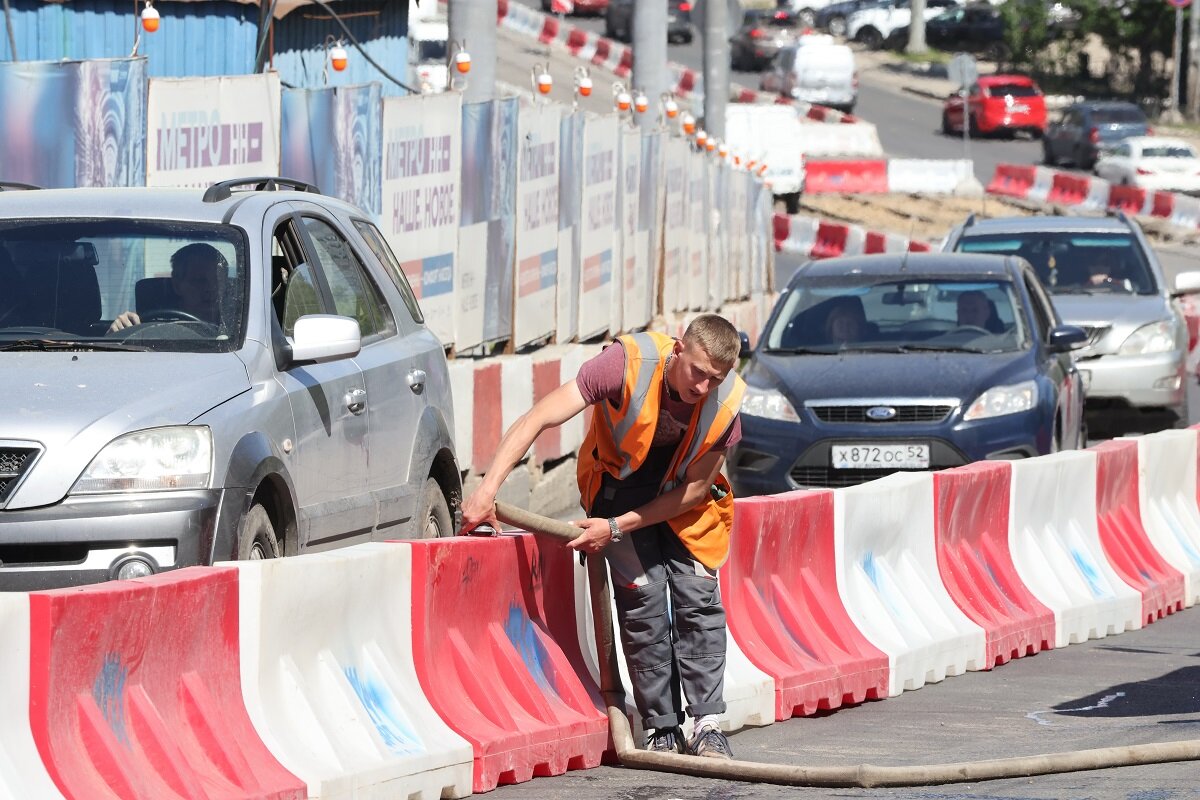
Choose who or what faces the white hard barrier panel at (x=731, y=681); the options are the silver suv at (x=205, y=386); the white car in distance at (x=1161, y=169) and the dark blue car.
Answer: the dark blue car

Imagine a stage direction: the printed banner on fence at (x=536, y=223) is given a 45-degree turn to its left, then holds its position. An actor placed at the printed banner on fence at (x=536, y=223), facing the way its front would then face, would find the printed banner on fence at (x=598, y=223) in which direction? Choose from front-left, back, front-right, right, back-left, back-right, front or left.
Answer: left

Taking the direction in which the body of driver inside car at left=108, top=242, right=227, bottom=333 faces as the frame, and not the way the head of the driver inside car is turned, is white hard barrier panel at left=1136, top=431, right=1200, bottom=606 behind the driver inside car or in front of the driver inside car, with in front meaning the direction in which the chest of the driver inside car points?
behind

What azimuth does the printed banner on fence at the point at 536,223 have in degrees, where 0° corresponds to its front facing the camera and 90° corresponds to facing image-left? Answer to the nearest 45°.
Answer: approximately 315°

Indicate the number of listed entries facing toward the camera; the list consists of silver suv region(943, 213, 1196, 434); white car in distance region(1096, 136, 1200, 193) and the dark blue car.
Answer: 2

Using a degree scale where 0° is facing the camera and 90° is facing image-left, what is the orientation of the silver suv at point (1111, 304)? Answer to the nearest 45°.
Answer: approximately 0°

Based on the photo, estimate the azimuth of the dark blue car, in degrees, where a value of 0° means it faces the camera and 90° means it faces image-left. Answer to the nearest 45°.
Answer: approximately 0°

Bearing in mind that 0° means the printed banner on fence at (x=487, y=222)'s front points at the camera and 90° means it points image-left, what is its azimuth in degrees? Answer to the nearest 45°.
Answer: approximately 315°

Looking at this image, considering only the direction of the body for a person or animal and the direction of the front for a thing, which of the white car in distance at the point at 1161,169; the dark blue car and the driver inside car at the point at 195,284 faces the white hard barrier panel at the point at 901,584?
the dark blue car

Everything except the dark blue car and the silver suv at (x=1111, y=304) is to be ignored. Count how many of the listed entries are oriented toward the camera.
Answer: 2

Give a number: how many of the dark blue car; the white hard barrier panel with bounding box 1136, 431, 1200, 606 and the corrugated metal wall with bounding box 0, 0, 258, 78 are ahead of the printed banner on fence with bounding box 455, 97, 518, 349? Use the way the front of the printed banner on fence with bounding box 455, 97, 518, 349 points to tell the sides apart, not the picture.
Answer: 2

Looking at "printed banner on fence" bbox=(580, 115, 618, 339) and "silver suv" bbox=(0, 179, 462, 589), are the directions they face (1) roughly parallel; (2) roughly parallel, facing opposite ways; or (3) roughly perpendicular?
roughly perpendicular
